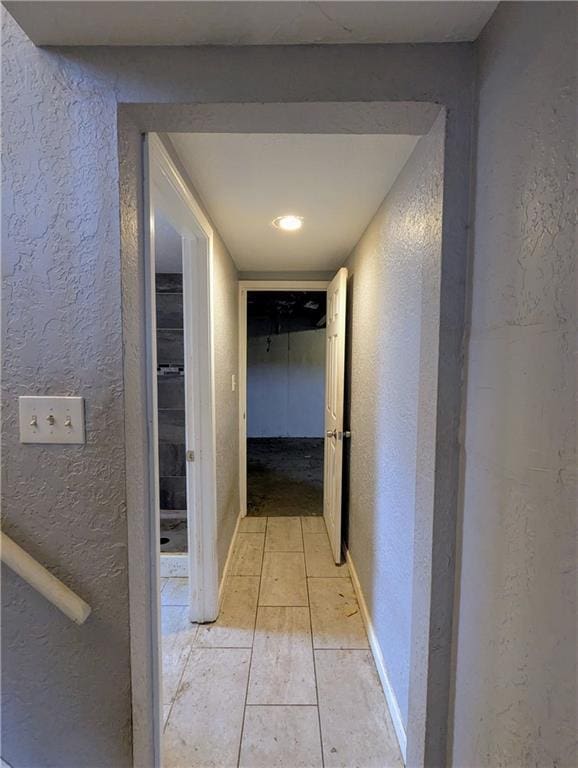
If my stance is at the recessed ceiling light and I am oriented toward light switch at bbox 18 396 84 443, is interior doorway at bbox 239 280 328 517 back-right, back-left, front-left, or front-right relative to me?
back-right

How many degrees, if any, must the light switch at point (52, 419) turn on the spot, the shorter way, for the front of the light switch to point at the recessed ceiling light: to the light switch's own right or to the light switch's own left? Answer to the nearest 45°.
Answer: approximately 135° to the light switch's own left

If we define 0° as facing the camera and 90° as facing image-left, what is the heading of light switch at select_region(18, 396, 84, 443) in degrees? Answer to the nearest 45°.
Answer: approximately 0°

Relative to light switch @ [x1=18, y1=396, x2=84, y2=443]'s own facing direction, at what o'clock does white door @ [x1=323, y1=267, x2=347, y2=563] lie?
The white door is roughly at 8 o'clock from the light switch.

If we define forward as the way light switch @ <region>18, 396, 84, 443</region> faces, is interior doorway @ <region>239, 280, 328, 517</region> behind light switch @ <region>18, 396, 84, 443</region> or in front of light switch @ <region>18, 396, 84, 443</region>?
behind

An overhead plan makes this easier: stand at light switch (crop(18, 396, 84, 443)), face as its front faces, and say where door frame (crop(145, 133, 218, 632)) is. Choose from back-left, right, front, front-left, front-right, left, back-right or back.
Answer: back-left
